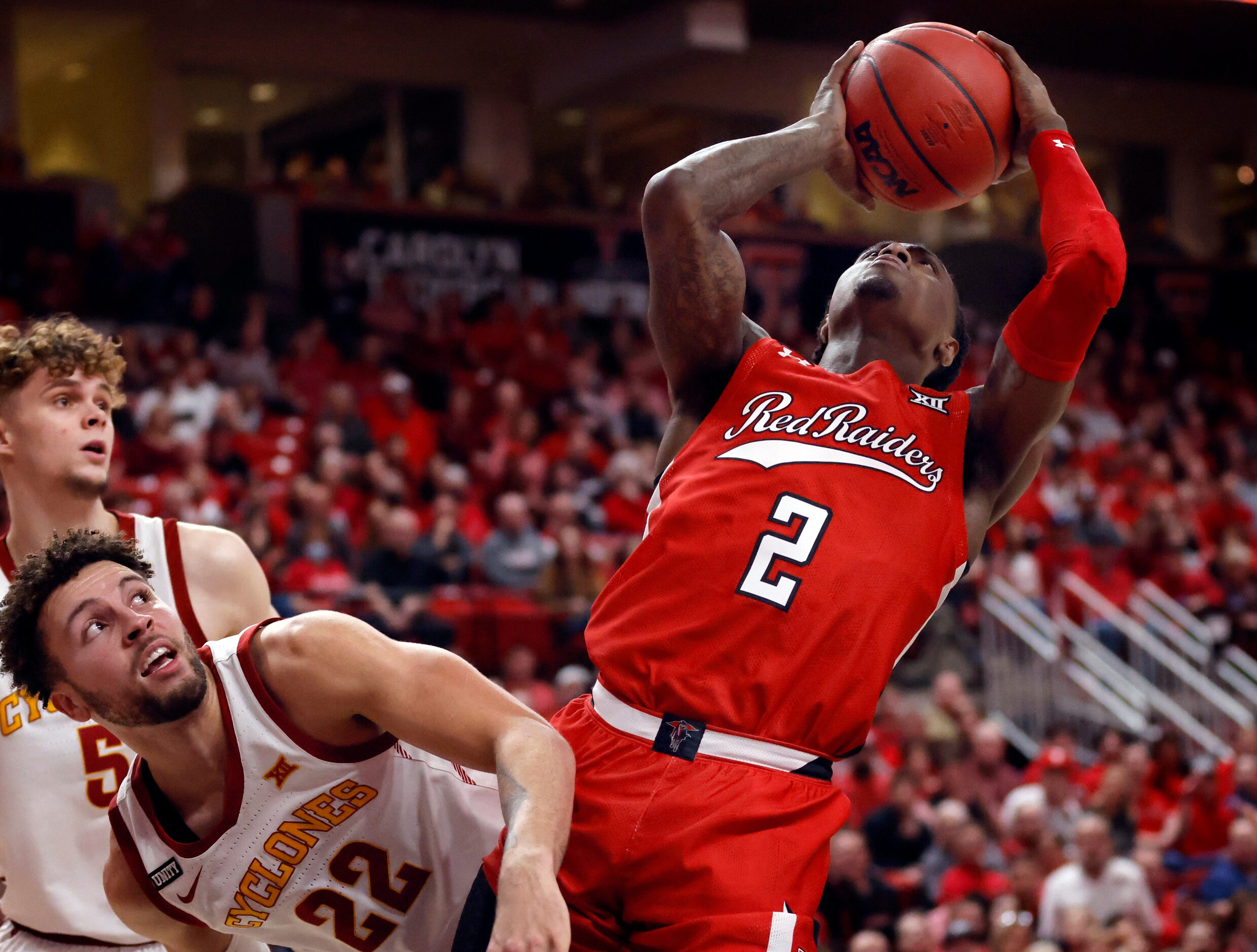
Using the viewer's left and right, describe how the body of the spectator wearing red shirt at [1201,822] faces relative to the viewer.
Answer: facing the viewer and to the left of the viewer

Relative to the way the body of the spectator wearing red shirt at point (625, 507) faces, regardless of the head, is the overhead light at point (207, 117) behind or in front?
behind

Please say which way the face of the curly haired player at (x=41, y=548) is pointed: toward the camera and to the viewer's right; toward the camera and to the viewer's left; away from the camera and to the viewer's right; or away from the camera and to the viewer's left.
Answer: toward the camera and to the viewer's right

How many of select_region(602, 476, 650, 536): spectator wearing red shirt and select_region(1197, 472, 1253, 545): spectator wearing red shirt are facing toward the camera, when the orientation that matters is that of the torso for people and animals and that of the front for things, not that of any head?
2

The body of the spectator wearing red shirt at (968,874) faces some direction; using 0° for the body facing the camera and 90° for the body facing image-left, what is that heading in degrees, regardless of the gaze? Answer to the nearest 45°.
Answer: approximately 0°

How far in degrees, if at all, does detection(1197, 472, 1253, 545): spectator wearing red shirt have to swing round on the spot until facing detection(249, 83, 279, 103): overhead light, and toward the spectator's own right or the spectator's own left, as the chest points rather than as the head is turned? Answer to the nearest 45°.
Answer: approximately 90° to the spectator's own right
